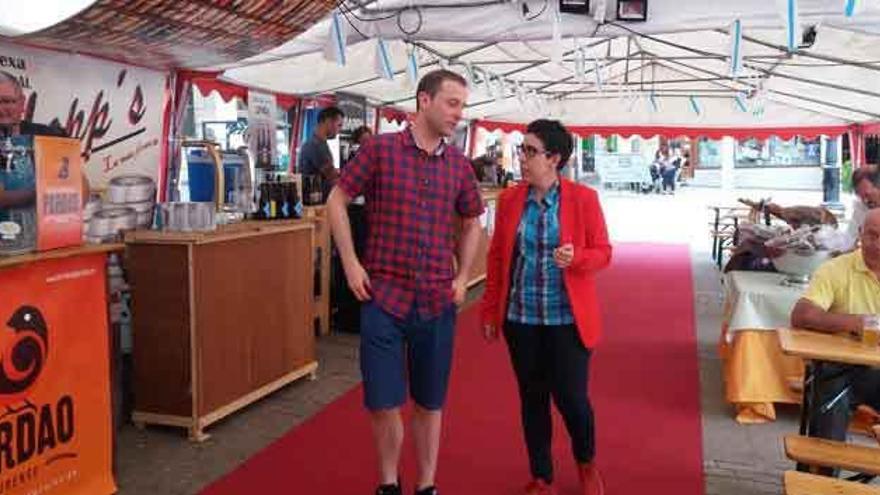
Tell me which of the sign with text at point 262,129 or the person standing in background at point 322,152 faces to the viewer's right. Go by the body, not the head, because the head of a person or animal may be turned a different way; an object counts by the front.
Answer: the person standing in background

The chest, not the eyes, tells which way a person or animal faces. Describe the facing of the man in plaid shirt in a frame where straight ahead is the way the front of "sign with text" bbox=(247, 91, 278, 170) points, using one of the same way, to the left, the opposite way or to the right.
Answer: the same way

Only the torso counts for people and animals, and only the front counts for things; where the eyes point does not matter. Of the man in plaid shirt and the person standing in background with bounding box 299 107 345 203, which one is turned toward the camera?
the man in plaid shirt

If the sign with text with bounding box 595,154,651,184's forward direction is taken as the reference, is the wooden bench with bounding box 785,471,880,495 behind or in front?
in front

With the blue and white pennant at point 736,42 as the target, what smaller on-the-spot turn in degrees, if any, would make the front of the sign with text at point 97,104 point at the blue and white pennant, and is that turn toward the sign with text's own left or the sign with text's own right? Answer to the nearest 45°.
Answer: approximately 45° to the sign with text's own left

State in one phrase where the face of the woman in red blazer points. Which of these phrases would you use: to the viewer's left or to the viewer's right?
to the viewer's left

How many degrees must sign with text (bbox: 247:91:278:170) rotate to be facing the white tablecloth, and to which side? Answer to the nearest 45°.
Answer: approximately 45° to its left

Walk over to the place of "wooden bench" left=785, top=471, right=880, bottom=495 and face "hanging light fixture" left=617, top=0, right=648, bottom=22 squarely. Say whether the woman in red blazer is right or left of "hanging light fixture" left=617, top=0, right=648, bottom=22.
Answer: left

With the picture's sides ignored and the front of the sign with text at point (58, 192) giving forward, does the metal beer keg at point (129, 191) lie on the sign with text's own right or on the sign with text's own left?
on the sign with text's own left

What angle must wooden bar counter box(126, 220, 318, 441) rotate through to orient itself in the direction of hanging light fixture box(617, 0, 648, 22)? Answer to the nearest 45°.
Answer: approximately 45° to its left

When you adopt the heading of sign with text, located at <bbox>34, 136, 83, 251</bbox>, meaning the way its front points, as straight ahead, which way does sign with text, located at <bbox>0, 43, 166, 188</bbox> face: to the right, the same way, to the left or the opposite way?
the same way

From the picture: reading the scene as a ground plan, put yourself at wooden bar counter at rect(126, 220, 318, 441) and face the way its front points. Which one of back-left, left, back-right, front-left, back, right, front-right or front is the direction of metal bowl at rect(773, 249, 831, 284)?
front-left

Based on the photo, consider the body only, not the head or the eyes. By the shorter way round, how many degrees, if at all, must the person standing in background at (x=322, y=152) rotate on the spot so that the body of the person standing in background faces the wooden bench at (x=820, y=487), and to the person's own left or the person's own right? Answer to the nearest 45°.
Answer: approximately 90° to the person's own right

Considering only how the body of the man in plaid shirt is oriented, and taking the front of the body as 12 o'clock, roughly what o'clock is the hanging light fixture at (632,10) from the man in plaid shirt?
The hanging light fixture is roughly at 7 o'clock from the man in plaid shirt.

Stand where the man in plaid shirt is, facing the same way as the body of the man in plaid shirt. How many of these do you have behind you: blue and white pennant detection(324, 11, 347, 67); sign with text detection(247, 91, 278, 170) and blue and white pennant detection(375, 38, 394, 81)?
3

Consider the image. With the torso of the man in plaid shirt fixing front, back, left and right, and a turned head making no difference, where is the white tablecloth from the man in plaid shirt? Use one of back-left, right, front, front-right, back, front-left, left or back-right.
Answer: back-left

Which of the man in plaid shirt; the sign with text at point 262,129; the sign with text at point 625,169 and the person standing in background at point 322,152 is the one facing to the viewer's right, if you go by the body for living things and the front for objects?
the person standing in background

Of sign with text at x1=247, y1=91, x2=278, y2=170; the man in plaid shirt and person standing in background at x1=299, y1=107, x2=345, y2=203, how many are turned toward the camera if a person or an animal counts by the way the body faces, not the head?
2

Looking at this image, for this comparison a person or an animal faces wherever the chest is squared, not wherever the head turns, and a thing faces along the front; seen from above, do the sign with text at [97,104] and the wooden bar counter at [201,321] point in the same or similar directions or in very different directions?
same or similar directions

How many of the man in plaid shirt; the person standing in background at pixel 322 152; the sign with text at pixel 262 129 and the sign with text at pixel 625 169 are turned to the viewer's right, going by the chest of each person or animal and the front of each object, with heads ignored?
1
